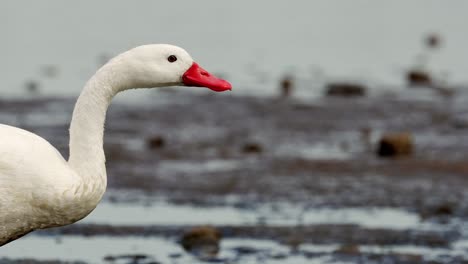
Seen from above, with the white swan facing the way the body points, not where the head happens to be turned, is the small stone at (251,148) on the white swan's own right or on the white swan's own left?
on the white swan's own left

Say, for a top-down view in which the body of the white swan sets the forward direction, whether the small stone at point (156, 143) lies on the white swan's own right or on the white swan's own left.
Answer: on the white swan's own left

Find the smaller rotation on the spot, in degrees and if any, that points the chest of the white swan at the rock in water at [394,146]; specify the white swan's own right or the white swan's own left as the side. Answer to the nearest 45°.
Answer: approximately 45° to the white swan's own left

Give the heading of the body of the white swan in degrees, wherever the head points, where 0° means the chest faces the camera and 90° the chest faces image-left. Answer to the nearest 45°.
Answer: approximately 270°
